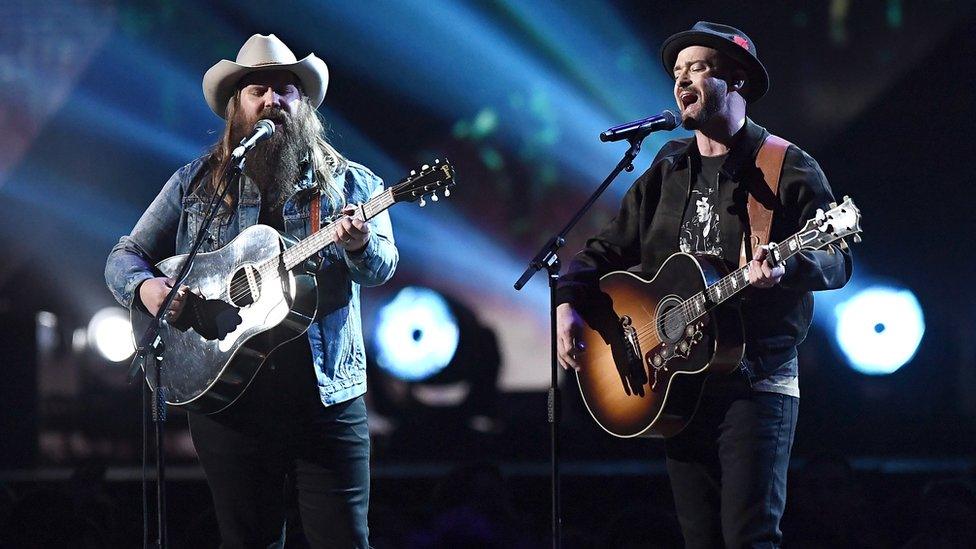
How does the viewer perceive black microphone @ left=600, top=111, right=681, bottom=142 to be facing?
facing to the right of the viewer

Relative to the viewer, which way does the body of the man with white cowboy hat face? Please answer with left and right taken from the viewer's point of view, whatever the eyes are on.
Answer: facing the viewer

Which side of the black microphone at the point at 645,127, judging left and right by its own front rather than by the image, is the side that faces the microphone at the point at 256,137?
back

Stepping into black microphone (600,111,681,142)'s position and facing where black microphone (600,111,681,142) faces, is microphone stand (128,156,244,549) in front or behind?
behind

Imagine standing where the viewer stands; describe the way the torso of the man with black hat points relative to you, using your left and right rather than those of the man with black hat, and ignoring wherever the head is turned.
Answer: facing the viewer and to the left of the viewer

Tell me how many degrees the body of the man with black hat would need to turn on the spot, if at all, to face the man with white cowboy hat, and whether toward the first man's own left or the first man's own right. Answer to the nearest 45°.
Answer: approximately 45° to the first man's own right

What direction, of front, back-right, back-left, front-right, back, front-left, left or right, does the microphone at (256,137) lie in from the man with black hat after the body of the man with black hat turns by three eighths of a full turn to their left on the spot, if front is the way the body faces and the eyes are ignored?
back

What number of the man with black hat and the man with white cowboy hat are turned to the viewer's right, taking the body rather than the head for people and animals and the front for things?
0

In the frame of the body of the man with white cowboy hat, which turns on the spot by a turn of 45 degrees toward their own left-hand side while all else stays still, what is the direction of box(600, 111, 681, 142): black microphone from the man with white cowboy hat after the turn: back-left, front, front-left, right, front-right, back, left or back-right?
front-left

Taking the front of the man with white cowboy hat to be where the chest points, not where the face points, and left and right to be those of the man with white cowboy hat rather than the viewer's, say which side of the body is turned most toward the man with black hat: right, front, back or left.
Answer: left

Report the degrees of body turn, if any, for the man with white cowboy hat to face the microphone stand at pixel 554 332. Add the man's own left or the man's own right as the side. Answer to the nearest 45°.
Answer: approximately 90° to the man's own left

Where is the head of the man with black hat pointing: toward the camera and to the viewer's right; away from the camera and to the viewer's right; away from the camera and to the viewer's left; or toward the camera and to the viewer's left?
toward the camera and to the viewer's left
